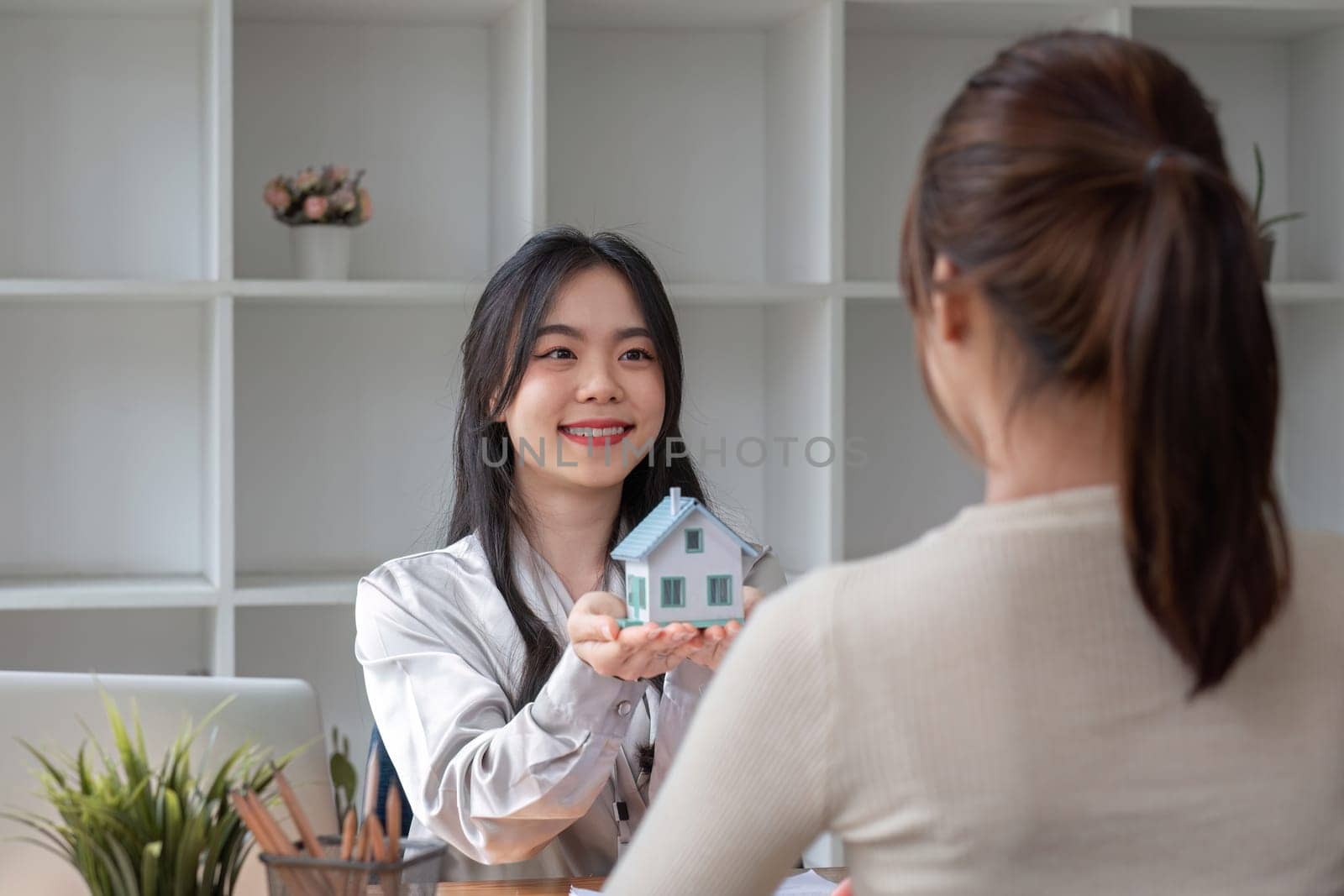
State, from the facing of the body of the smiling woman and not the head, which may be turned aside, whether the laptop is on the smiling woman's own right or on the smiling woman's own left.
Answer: on the smiling woman's own right

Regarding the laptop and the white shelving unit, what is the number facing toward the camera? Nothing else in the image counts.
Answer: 1

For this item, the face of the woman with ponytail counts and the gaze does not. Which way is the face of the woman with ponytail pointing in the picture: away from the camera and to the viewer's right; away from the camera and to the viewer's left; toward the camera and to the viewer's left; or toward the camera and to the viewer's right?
away from the camera and to the viewer's left

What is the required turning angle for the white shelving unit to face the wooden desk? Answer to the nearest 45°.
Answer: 0° — it already faces it

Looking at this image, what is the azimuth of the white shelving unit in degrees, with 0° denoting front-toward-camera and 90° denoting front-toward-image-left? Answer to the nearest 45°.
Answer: approximately 0°

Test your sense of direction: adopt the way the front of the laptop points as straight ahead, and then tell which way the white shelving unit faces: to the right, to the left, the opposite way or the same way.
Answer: the opposite way

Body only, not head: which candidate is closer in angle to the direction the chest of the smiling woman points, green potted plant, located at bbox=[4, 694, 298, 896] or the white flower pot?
the green potted plant

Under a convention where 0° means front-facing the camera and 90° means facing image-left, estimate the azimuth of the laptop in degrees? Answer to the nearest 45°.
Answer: approximately 180°

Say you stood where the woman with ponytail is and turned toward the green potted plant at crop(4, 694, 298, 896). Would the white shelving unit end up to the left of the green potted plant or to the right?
right

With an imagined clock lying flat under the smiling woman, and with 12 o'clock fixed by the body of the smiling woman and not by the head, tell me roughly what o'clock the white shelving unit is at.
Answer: The white shelving unit is roughly at 7 o'clock from the smiling woman.
